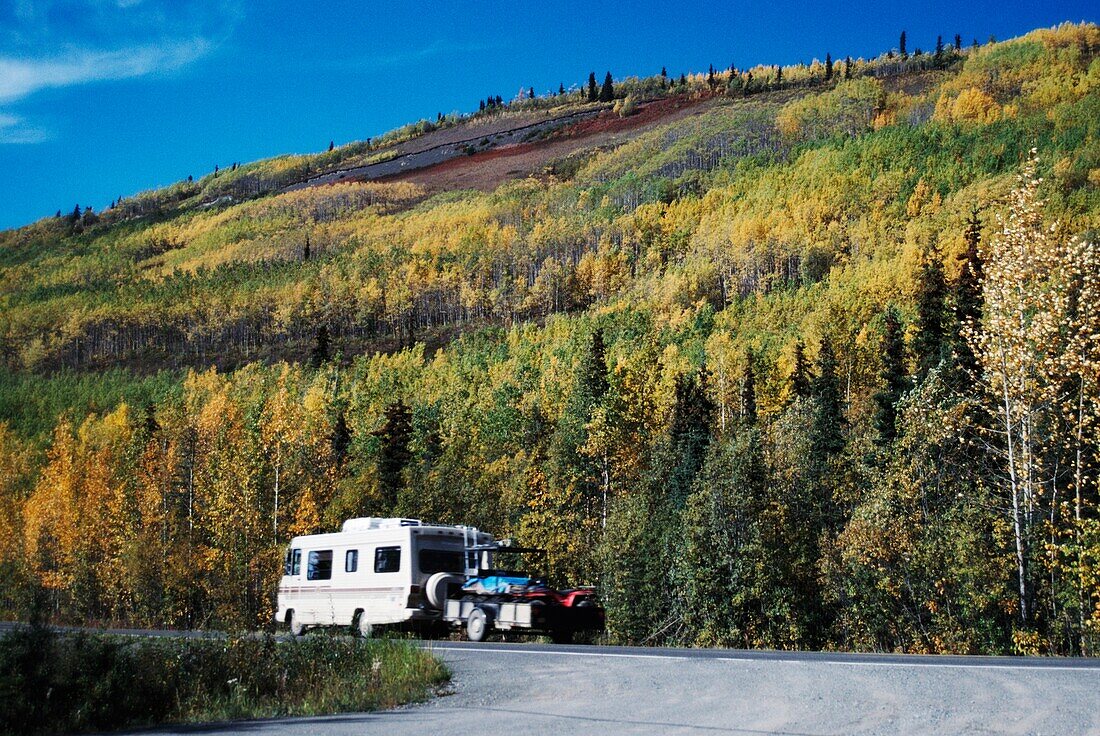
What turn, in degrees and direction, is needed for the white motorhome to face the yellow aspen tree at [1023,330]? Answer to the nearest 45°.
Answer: approximately 180°

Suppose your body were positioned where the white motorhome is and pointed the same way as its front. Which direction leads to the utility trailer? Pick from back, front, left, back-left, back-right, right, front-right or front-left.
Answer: back

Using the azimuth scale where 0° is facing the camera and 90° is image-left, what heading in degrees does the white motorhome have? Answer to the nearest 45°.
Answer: approximately 135°

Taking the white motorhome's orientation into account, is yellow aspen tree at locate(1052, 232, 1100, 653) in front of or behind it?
behind

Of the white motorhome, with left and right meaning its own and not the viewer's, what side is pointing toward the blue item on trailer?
back
